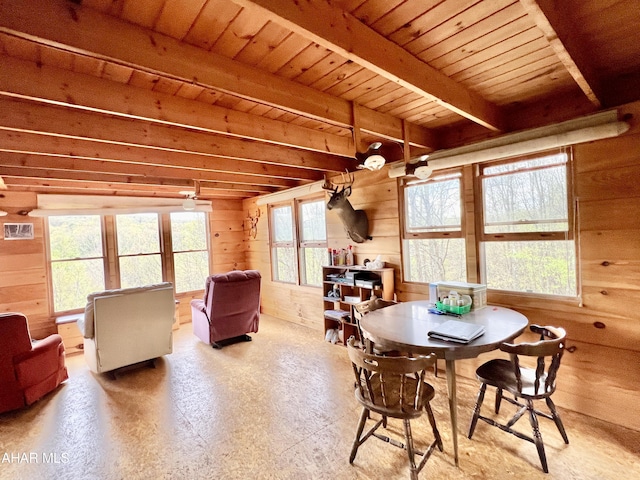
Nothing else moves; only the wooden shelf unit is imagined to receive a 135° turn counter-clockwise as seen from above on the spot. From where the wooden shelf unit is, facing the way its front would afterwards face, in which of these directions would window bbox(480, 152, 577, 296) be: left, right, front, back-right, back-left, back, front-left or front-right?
front-right

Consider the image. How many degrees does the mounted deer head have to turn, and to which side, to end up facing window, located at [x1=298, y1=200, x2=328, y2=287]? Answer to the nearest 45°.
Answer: approximately 90° to its right

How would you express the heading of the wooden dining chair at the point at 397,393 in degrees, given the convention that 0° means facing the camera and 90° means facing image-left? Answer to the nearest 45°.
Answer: approximately 225°

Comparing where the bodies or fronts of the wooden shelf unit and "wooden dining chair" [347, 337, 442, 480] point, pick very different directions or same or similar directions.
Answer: very different directions

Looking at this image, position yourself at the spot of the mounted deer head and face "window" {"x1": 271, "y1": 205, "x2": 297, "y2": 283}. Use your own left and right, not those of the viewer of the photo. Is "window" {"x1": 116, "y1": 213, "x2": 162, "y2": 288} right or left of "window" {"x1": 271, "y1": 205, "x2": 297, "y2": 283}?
left

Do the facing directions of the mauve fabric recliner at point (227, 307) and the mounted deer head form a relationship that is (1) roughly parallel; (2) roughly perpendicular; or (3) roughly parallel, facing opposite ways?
roughly perpendicular

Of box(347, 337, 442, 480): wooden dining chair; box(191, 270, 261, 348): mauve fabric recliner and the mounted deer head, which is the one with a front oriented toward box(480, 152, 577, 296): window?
the wooden dining chair
